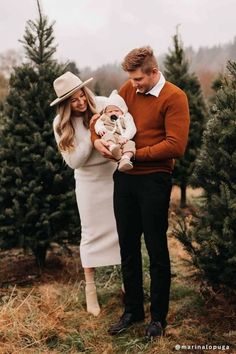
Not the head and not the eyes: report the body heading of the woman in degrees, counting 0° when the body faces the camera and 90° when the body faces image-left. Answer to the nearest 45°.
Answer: approximately 315°

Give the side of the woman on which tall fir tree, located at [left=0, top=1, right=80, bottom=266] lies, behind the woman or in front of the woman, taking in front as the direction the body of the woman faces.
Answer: behind

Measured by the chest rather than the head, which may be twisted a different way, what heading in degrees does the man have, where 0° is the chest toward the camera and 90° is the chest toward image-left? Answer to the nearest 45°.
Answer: approximately 45°

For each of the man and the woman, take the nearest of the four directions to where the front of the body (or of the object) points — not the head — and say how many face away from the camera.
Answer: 0

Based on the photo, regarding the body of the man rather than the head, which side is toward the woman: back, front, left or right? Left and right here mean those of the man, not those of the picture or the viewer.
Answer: right

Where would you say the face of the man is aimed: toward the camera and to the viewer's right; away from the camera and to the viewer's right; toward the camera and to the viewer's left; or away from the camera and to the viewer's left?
toward the camera and to the viewer's left
